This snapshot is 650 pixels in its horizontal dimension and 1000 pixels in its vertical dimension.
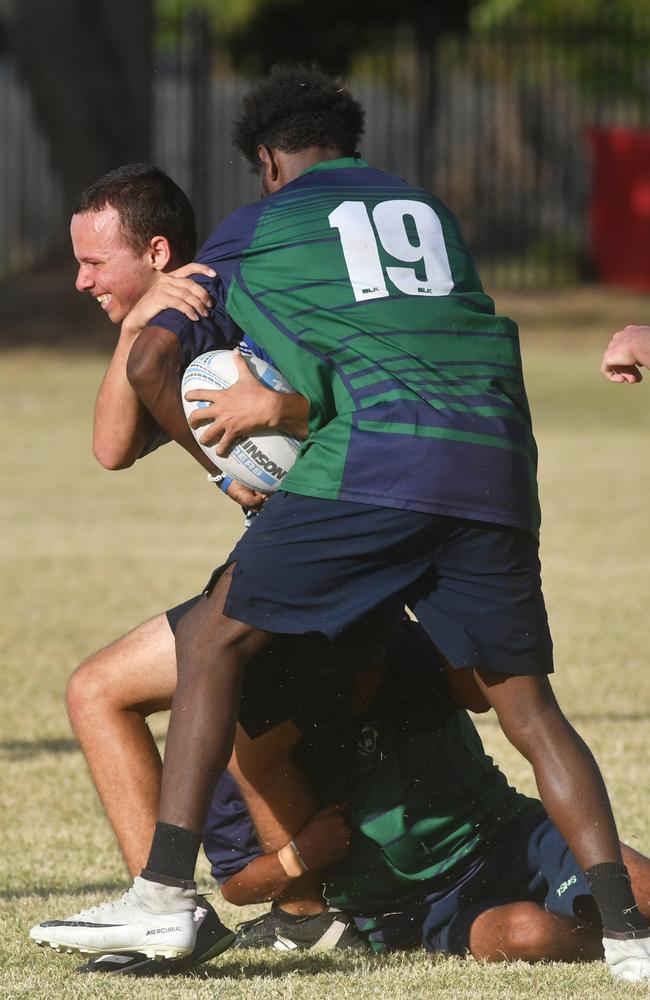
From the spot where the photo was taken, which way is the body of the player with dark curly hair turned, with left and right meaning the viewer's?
facing away from the viewer and to the left of the viewer

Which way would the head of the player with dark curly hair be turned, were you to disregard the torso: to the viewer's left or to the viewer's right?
to the viewer's left

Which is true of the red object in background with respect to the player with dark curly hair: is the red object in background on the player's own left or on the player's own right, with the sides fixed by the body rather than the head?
on the player's own right
